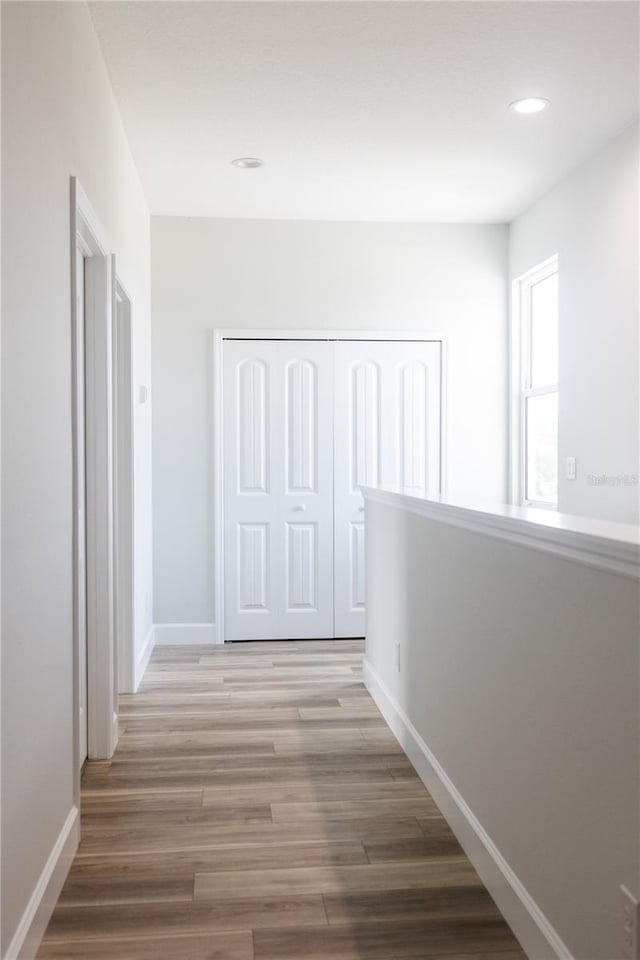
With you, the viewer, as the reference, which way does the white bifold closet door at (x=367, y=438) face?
facing the viewer

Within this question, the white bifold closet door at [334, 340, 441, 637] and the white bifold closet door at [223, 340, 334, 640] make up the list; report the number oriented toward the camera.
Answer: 2

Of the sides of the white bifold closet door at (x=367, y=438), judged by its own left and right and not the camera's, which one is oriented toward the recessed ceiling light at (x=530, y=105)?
front

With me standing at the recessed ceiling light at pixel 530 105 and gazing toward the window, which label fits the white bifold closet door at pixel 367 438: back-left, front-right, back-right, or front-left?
front-left

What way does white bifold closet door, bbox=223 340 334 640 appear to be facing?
toward the camera

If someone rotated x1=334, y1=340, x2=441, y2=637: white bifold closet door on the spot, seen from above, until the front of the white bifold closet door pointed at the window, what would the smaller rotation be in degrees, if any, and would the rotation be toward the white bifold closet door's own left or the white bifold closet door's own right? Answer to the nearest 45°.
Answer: approximately 90° to the white bifold closet door's own left

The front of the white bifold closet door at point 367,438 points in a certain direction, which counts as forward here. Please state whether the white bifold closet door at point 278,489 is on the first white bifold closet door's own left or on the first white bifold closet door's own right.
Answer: on the first white bifold closet door's own right

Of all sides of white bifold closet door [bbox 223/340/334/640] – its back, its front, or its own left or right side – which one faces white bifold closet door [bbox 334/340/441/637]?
left
